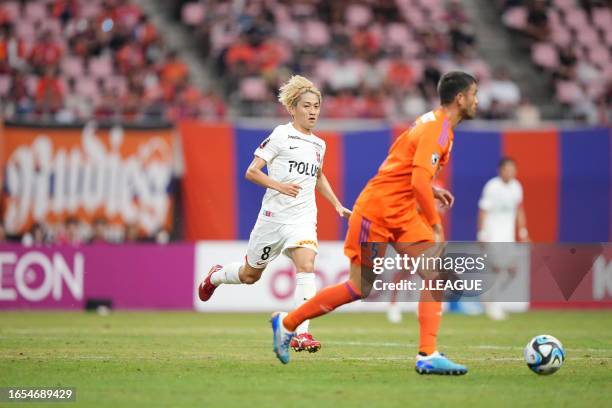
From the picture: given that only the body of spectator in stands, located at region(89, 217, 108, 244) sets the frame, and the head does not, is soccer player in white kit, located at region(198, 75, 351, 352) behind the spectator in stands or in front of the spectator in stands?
in front

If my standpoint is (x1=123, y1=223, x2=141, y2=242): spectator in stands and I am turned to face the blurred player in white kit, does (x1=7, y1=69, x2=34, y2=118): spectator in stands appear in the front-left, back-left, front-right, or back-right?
back-left

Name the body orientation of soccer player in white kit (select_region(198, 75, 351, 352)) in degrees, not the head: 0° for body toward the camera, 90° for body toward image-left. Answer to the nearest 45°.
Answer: approximately 315°

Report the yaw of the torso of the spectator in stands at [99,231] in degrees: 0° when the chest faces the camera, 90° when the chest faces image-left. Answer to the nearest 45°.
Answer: approximately 0°

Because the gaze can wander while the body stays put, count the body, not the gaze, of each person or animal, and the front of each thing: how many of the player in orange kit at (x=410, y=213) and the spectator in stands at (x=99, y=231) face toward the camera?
1

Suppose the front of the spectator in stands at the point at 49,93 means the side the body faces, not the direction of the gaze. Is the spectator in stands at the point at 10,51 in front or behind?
behind

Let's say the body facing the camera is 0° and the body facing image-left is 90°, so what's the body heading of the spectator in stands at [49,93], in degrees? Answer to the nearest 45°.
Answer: approximately 0°

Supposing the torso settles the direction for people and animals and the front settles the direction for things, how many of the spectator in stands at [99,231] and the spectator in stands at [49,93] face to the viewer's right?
0

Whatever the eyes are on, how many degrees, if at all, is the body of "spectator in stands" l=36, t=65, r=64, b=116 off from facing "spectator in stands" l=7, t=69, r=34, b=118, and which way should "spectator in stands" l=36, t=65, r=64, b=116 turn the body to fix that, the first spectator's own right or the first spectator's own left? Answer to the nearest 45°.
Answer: approximately 90° to the first spectator's own right
